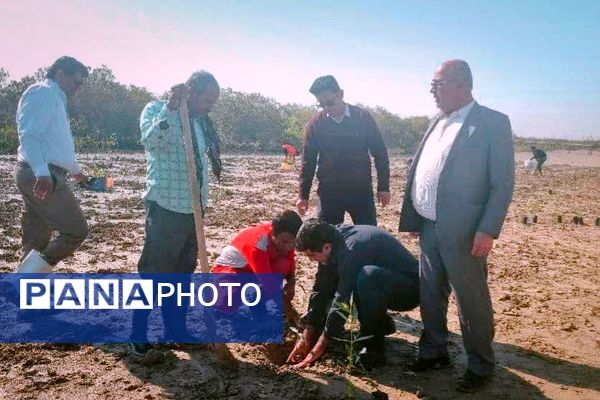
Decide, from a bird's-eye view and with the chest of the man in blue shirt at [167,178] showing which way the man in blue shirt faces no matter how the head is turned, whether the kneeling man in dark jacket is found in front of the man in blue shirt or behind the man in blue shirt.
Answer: in front

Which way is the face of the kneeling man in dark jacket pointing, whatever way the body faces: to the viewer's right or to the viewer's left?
to the viewer's left

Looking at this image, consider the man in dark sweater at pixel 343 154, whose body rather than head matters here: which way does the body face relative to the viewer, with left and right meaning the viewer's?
facing the viewer

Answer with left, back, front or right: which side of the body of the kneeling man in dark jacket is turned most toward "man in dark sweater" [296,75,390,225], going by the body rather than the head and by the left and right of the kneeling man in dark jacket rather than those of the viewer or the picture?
right

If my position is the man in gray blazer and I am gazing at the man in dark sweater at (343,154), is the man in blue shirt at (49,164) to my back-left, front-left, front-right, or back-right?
front-left

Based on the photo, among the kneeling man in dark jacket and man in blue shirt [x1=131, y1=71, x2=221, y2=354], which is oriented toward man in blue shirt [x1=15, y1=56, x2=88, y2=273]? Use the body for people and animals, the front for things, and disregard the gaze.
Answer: the kneeling man in dark jacket

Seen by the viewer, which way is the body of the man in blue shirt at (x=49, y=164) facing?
to the viewer's right

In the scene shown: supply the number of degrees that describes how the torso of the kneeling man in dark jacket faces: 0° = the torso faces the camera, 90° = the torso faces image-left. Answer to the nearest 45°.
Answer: approximately 90°

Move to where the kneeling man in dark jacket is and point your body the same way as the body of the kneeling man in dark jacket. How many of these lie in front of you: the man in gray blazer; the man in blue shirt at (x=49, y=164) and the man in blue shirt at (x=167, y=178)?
2

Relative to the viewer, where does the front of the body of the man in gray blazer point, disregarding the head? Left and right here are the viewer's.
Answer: facing the viewer and to the left of the viewer
